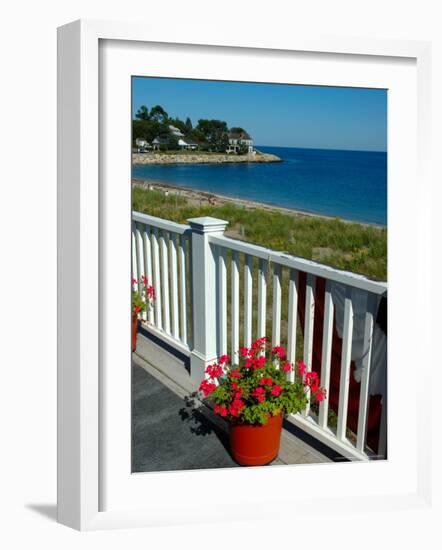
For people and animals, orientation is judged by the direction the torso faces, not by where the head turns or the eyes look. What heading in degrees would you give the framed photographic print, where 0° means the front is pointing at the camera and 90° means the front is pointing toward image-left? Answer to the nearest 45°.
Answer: approximately 315°
